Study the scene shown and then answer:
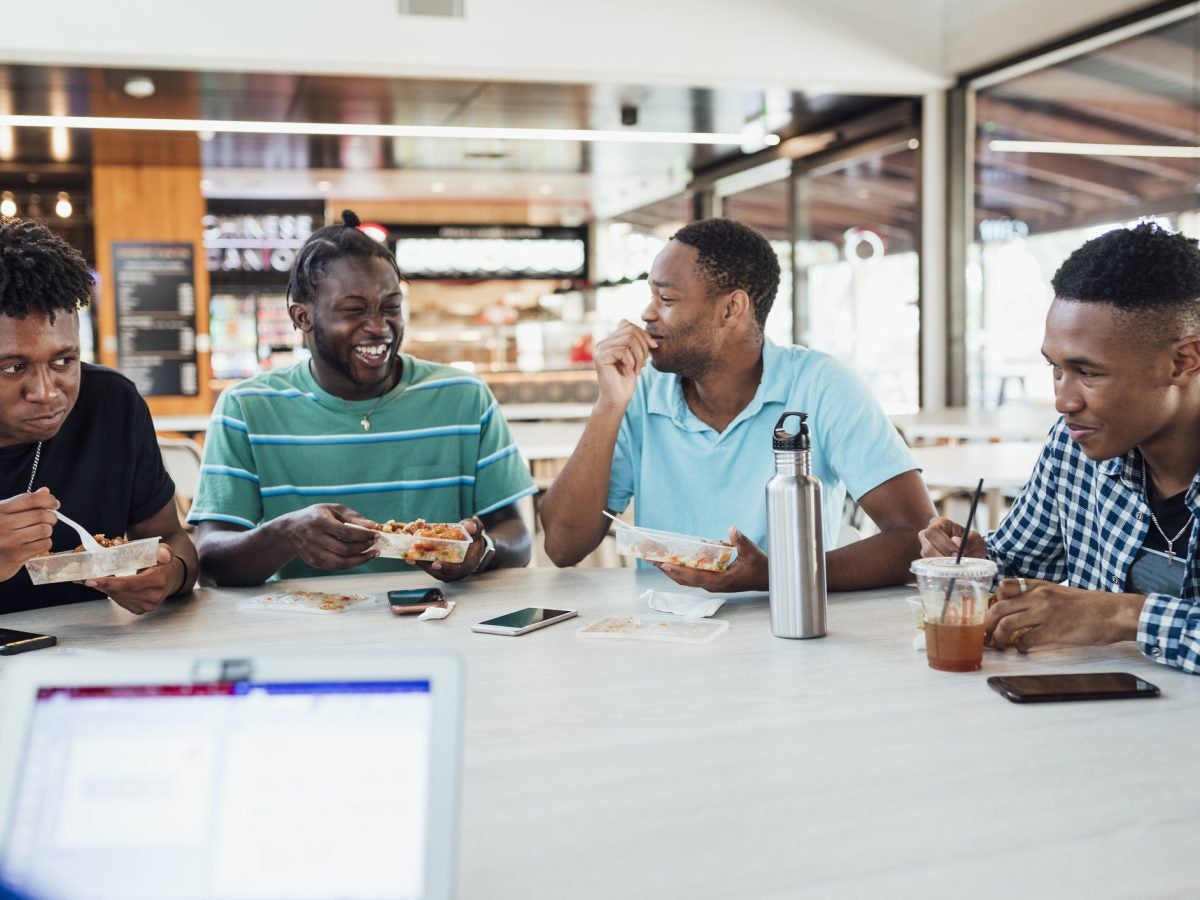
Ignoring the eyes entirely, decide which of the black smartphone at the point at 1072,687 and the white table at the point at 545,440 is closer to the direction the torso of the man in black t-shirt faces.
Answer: the black smartphone

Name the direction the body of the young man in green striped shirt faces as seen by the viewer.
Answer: toward the camera

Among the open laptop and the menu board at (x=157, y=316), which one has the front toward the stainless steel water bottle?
the menu board

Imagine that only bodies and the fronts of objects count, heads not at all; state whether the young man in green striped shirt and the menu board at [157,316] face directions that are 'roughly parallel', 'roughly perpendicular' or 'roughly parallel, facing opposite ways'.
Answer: roughly parallel

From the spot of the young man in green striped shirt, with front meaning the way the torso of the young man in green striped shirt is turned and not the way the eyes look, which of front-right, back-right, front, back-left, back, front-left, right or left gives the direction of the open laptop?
front

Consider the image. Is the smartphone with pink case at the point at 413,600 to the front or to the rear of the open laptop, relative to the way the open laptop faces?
to the rear

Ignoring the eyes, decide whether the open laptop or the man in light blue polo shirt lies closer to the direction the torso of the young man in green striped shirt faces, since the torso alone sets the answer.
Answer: the open laptop

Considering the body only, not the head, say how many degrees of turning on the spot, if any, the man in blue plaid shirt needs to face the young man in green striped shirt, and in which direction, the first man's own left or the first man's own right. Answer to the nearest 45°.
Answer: approximately 45° to the first man's own right

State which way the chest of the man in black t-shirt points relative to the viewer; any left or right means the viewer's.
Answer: facing the viewer

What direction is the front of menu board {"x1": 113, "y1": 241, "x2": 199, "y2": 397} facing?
toward the camera

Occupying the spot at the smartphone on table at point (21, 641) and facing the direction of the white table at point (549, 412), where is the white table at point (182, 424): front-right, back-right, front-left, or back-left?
front-left

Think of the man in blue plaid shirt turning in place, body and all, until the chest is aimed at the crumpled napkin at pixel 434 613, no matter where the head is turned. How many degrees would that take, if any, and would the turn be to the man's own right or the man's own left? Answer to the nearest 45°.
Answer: approximately 45° to the man's own right

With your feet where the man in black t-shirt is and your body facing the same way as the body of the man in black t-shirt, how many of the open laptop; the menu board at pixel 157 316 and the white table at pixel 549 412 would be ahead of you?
1

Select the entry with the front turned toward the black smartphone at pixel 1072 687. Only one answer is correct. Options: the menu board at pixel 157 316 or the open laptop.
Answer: the menu board

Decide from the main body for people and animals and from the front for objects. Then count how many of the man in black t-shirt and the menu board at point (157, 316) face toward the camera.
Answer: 2

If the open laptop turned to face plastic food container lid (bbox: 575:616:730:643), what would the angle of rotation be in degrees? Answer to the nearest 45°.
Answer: approximately 135° to its left
